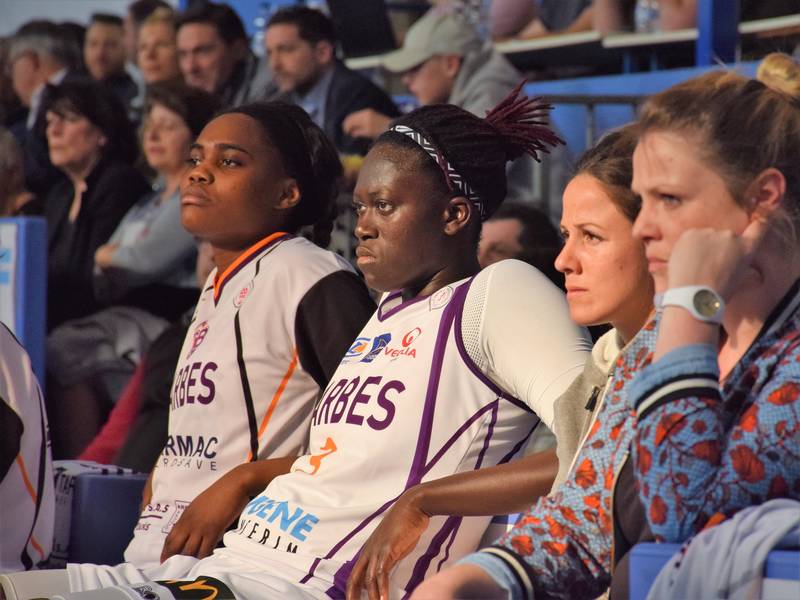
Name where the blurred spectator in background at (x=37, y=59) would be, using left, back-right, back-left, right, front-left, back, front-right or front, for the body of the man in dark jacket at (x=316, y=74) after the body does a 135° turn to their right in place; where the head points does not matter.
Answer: front-left

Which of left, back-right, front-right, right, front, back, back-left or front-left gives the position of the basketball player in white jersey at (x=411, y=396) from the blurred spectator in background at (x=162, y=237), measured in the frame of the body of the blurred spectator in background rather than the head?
front-left

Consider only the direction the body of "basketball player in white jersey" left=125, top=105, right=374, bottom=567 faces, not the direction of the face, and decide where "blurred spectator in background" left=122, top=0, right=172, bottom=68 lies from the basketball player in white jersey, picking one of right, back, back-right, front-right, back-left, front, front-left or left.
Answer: back-right

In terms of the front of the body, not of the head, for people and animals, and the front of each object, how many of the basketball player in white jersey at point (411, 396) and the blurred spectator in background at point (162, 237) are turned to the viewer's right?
0

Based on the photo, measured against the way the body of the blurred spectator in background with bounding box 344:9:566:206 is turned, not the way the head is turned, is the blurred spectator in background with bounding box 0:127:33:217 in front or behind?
in front

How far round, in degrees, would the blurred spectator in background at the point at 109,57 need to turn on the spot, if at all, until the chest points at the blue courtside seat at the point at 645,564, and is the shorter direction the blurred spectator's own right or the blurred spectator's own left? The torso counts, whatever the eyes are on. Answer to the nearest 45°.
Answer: approximately 45° to the blurred spectator's own left

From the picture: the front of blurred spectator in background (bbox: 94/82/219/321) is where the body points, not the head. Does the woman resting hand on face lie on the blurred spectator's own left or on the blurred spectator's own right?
on the blurred spectator's own left

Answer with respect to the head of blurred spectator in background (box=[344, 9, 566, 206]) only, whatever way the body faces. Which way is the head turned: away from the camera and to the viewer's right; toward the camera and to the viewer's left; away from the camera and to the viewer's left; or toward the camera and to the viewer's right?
toward the camera and to the viewer's left

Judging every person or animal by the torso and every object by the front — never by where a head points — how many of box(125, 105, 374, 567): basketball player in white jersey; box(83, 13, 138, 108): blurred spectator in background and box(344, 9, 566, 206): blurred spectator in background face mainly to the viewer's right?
0

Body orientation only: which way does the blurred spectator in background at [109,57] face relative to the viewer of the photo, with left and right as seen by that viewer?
facing the viewer and to the left of the viewer

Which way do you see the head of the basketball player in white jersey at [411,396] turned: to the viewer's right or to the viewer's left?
to the viewer's left

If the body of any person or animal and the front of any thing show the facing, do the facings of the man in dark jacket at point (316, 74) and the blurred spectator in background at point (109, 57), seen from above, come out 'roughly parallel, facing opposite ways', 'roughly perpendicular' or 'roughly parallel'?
roughly parallel

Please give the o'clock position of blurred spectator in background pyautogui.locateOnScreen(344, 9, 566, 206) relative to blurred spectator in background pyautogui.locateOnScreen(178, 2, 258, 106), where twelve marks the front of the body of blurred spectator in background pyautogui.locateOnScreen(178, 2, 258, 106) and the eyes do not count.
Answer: blurred spectator in background pyautogui.locateOnScreen(344, 9, 566, 206) is roughly at 9 o'clock from blurred spectator in background pyautogui.locateOnScreen(178, 2, 258, 106).

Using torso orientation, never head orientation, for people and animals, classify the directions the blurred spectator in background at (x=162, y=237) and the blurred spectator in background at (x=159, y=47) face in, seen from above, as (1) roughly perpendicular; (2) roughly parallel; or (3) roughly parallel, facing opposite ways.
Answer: roughly parallel
